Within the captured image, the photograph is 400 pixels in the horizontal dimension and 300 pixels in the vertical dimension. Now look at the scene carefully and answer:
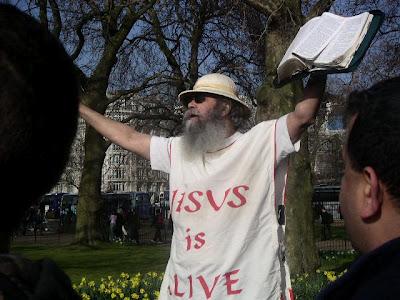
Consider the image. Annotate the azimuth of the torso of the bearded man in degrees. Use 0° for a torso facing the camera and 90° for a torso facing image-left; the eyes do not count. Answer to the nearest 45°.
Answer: approximately 45°

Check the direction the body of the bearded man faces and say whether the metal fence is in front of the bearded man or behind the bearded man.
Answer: behind

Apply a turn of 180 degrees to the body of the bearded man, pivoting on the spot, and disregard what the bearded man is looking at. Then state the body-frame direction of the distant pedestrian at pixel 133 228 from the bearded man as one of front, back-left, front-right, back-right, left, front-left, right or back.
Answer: front-left
